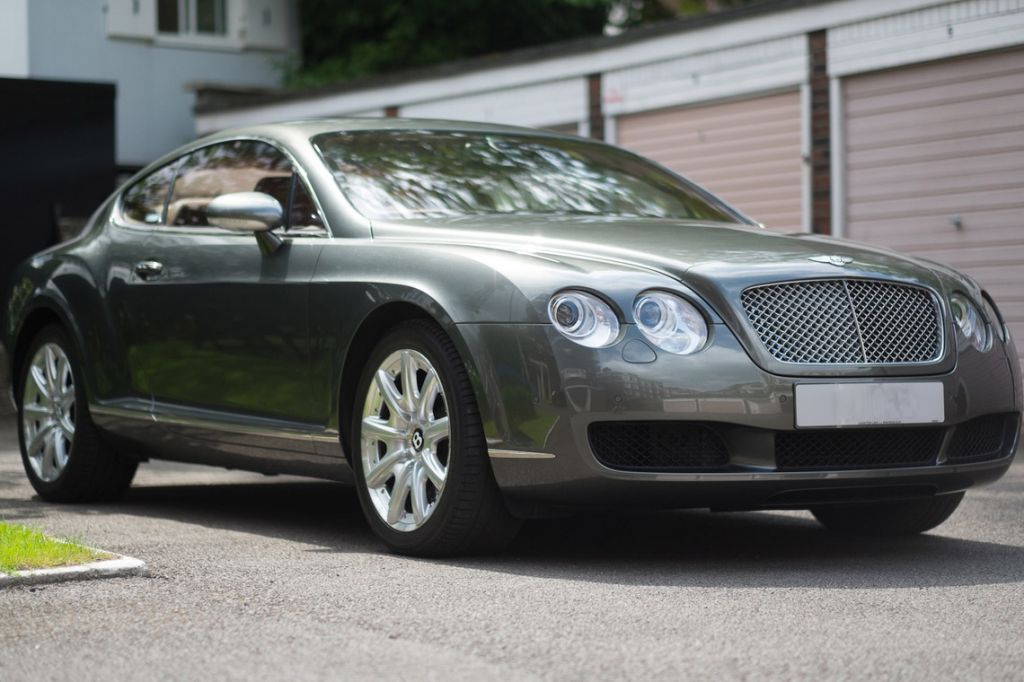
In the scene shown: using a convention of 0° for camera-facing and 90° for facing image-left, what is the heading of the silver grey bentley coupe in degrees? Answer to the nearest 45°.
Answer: approximately 315°

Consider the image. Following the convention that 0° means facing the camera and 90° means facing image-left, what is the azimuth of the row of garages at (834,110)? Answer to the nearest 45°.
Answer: approximately 45°

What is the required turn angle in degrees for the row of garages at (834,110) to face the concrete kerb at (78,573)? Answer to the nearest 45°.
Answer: approximately 45° to its left
